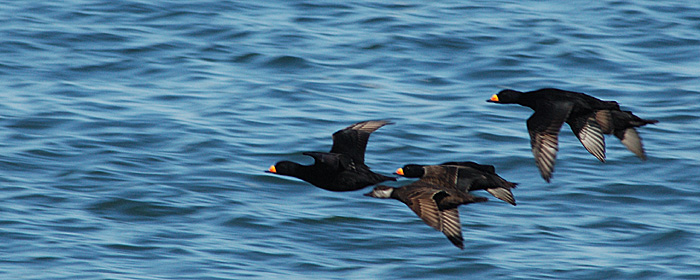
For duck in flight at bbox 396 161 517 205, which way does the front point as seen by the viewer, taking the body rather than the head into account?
to the viewer's left

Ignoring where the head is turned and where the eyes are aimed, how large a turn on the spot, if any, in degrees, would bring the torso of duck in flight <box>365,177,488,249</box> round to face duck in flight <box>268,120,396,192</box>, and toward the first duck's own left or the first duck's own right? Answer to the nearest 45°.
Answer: approximately 45° to the first duck's own right

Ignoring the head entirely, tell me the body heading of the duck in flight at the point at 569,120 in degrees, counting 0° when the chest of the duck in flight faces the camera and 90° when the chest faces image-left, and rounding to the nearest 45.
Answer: approximately 90°

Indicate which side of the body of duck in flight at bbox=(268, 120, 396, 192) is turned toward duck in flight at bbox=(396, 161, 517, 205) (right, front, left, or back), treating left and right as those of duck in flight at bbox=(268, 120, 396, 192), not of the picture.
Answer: back

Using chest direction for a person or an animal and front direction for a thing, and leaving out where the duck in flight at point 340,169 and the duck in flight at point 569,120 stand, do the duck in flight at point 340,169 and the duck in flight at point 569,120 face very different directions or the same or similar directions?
same or similar directions

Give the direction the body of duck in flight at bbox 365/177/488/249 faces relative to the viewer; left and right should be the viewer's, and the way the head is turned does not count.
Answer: facing to the left of the viewer

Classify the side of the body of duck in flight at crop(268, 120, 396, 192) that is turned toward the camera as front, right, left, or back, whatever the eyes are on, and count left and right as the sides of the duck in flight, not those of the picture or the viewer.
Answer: left

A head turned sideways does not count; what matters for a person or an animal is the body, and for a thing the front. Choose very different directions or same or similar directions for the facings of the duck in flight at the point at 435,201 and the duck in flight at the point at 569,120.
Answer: same or similar directions

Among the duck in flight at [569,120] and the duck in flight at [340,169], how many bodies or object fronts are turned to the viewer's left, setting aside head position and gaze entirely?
2

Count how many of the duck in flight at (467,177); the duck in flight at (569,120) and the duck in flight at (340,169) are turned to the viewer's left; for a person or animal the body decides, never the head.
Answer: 3

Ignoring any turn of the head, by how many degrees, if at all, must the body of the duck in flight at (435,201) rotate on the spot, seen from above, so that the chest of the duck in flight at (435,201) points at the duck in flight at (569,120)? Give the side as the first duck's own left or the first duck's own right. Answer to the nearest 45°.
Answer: approximately 135° to the first duck's own right

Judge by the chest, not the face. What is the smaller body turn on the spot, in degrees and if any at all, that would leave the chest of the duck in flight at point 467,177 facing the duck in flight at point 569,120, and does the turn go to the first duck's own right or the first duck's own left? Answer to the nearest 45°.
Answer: approximately 135° to the first duck's own right

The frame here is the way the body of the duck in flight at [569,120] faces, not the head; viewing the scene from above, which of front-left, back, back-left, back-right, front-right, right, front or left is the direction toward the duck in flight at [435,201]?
front-left
